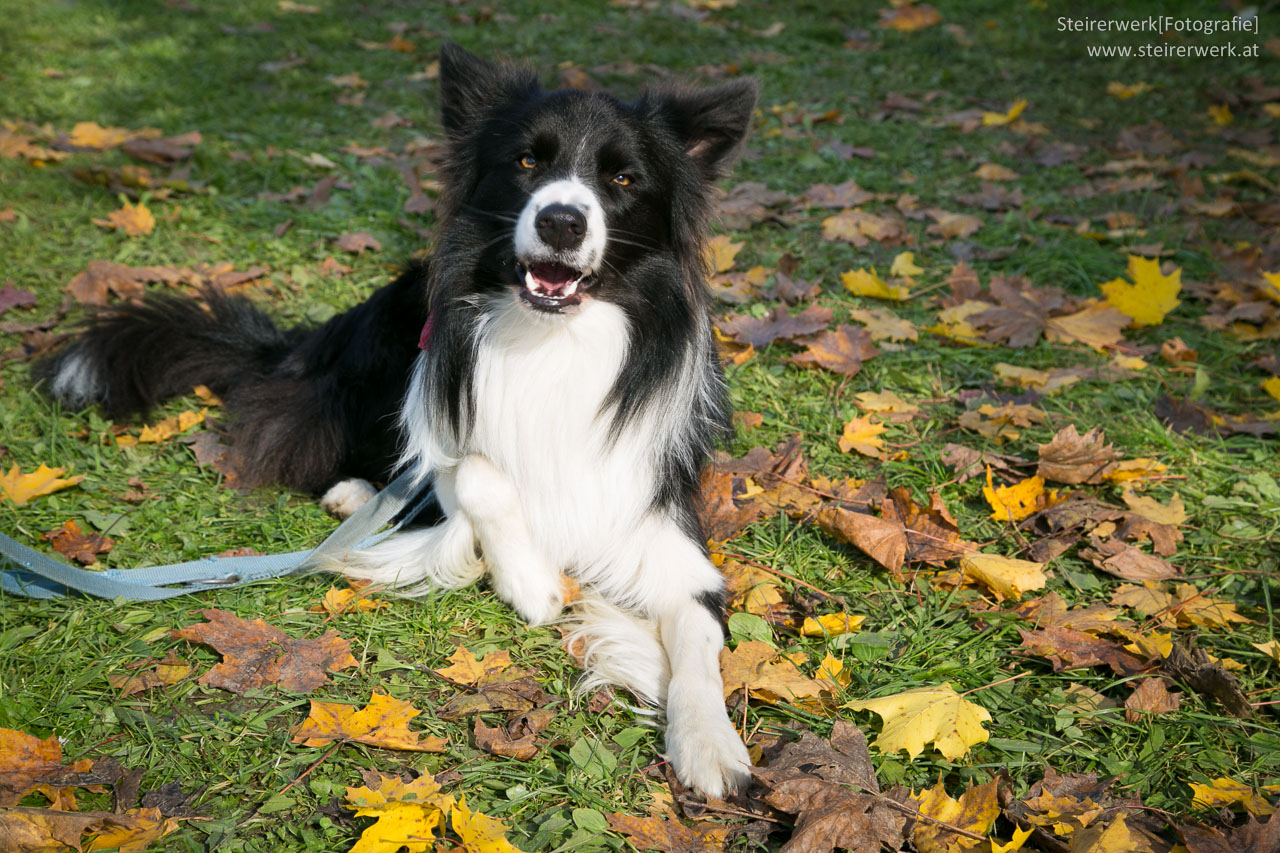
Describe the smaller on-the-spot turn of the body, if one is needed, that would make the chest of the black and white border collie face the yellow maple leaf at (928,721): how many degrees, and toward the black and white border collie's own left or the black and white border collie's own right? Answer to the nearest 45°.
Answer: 0° — it already faces it

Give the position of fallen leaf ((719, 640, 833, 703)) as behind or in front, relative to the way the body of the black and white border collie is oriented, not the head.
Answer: in front

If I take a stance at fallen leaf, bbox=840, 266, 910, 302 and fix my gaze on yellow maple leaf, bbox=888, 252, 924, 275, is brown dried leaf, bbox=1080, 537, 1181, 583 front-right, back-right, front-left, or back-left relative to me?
back-right

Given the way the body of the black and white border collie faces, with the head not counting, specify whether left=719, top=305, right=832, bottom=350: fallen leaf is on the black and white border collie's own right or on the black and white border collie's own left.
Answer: on the black and white border collie's own left

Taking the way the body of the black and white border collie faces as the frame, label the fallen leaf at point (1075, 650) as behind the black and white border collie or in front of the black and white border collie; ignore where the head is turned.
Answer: in front

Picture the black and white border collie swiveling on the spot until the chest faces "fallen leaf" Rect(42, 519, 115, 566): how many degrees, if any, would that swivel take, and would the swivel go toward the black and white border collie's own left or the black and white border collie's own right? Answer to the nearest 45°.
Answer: approximately 135° to the black and white border collie's own right

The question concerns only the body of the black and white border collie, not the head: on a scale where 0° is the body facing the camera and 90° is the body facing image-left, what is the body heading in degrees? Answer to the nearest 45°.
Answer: approximately 315°

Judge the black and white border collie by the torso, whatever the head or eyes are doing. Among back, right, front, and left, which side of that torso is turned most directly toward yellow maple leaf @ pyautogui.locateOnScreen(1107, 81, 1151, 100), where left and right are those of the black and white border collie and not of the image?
left

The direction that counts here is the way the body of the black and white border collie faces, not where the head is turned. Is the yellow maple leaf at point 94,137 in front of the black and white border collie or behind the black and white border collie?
behind

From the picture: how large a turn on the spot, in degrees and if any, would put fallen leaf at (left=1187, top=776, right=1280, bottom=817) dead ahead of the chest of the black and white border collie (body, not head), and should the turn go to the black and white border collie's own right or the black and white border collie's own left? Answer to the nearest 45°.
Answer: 0° — it already faces it

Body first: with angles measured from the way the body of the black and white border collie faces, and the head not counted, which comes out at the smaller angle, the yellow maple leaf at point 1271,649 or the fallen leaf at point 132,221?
the yellow maple leaf

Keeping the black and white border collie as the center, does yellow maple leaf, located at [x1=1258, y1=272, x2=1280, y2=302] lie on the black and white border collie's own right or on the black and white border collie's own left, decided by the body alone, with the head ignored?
on the black and white border collie's own left

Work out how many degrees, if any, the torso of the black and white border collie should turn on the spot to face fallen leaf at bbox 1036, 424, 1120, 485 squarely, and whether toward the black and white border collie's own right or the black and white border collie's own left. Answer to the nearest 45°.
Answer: approximately 45° to the black and white border collie's own left
